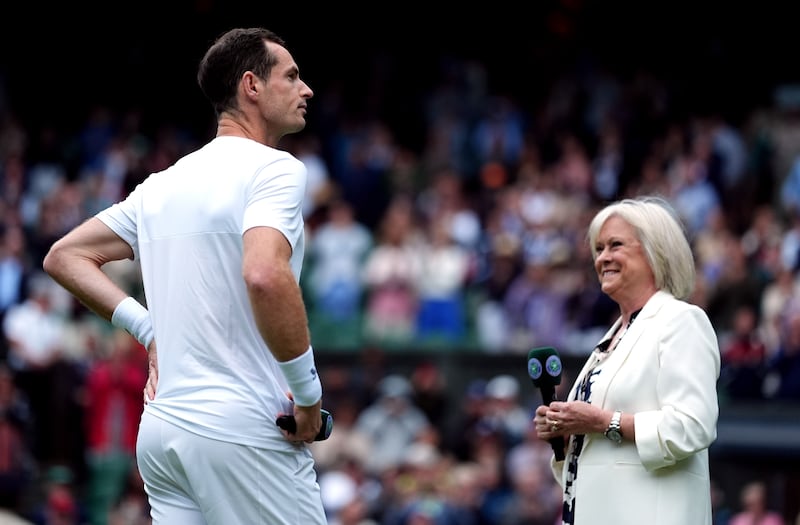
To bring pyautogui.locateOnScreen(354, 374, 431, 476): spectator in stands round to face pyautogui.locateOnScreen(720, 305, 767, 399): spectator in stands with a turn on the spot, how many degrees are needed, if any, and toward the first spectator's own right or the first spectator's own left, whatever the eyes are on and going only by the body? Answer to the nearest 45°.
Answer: approximately 90° to the first spectator's own left

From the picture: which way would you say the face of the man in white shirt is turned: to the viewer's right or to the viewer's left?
to the viewer's right

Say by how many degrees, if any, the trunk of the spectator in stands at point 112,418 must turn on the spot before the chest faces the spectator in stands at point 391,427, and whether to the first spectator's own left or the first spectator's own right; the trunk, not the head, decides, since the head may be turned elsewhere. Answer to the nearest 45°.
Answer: approximately 45° to the first spectator's own left

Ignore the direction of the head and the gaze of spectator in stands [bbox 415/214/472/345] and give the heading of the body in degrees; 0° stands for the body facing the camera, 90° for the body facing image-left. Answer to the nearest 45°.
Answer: approximately 0°

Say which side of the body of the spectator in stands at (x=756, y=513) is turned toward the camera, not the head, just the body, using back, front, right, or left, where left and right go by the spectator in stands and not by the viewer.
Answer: front

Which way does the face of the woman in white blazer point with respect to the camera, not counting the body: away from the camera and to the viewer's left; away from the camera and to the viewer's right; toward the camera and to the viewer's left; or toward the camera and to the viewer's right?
toward the camera and to the viewer's left

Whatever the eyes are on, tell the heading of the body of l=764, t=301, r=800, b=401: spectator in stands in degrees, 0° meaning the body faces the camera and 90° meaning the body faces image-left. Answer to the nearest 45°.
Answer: approximately 0°
